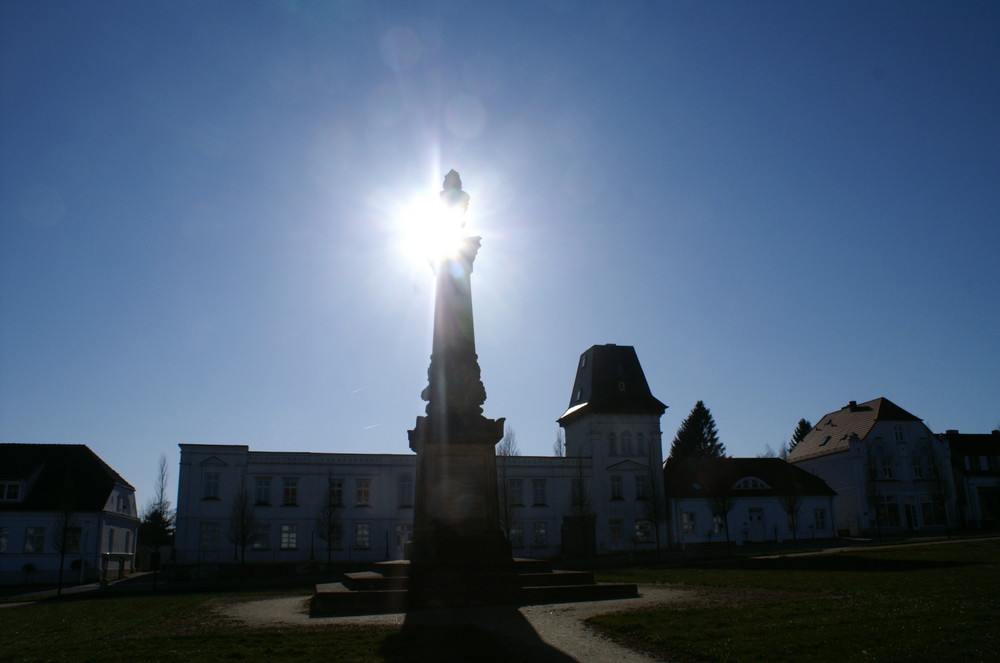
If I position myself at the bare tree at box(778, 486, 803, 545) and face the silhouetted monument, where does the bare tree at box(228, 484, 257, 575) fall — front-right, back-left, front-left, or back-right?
front-right
